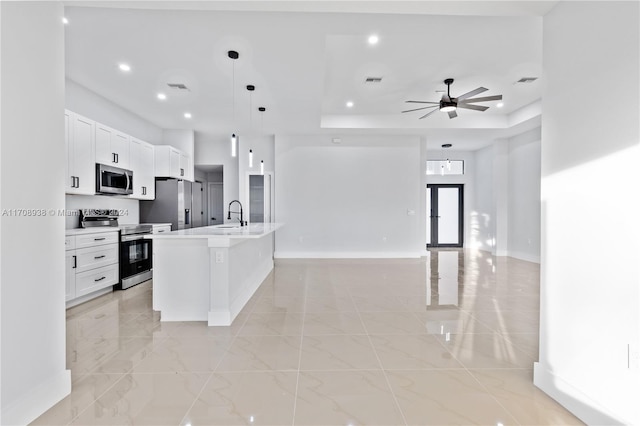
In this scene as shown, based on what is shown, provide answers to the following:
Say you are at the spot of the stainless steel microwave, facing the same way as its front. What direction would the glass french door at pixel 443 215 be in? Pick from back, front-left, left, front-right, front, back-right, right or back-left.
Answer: front-left

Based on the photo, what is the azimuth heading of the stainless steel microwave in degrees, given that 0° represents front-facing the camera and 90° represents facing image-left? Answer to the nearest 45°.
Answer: approximately 315°

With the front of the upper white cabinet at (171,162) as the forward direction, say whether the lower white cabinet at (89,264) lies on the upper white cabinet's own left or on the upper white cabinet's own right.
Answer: on the upper white cabinet's own right

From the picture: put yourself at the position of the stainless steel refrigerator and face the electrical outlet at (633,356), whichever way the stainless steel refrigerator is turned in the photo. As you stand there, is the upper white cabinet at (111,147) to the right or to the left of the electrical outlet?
right

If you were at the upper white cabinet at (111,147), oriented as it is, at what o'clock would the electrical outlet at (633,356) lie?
The electrical outlet is roughly at 1 o'clock from the upper white cabinet.

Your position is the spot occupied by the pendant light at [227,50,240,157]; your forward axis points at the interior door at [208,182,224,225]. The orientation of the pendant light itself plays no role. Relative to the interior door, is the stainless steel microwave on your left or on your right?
left

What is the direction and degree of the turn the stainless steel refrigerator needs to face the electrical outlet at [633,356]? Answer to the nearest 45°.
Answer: approximately 45° to its right

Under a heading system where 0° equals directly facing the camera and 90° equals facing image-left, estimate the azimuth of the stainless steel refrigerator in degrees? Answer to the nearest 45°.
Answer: approximately 315°

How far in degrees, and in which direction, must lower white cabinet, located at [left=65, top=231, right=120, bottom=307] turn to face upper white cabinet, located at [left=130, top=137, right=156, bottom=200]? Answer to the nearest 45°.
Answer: approximately 90° to its left
